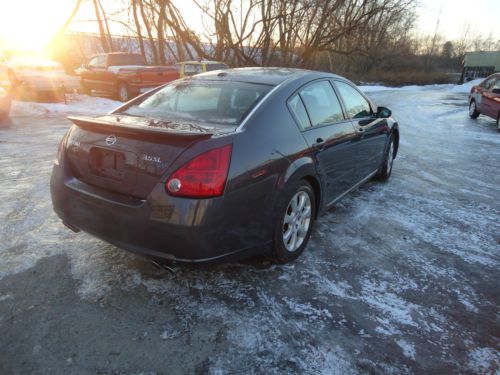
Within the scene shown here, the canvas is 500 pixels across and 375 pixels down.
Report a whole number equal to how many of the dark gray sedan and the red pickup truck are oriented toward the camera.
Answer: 0

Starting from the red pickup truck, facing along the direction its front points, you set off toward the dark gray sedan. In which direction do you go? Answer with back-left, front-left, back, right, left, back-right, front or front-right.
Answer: back-left

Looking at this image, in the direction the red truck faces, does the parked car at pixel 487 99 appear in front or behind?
behind

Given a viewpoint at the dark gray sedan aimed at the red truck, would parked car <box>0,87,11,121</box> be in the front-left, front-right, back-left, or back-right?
front-left

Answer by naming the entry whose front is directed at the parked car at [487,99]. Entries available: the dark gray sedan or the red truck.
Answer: the dark gray sedan

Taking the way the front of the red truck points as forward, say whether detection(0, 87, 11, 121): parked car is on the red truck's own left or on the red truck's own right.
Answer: on the red truck's own left

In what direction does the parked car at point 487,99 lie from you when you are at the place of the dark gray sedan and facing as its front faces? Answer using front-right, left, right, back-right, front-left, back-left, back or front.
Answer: front

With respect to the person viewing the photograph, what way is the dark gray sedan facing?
facing away from the viewer and to the right of the viewer

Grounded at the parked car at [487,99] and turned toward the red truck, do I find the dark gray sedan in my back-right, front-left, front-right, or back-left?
front-left

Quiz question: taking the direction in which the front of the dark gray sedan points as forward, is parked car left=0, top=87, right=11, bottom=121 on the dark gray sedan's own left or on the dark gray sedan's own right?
on the dark gray sedan's own left
